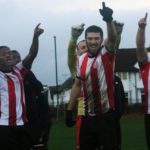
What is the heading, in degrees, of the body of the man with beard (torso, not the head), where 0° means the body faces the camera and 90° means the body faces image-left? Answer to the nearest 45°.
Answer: approximately 0°
